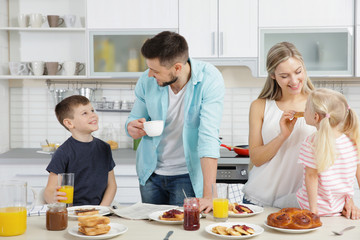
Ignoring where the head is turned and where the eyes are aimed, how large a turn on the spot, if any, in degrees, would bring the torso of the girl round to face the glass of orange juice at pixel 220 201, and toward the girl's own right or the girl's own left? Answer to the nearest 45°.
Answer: approximately 90° to the girl's own left

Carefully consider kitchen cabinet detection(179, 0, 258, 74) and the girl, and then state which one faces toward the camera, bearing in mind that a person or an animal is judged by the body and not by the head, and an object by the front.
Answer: the kitchen cabinet

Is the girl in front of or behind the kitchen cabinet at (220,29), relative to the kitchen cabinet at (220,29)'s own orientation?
in front

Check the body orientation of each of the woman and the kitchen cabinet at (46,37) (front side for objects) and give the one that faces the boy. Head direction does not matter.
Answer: the kitchen cabinet

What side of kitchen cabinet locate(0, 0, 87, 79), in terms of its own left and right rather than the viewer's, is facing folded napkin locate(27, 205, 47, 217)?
front

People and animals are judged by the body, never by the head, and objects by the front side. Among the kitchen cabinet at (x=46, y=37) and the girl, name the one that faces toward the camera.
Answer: the kitchen cabinet

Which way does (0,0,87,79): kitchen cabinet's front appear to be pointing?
toward the camera

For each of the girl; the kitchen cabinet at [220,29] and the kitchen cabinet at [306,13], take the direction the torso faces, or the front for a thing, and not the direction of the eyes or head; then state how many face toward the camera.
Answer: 2

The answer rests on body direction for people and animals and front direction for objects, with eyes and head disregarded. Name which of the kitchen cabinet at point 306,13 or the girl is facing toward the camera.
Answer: the kitchen cabinet

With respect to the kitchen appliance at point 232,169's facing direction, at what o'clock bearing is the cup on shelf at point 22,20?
The cup on shelf is roughly at 3 o'clock from the kitchen appliance.

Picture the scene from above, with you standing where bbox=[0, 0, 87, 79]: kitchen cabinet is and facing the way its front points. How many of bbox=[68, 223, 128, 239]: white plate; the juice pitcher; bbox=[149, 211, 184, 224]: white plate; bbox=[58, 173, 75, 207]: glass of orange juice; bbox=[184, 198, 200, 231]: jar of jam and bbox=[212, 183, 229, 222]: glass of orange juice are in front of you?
6

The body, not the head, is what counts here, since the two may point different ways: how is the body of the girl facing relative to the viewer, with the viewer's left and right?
facing away from the viewer and to the left of the viewer

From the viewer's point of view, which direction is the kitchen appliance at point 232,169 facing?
toward the camera

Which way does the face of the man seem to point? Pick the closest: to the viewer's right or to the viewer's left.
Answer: to the viewer's left

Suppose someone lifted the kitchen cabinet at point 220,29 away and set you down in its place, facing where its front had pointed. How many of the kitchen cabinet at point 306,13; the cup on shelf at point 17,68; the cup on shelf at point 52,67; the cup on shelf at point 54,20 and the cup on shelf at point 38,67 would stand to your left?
1

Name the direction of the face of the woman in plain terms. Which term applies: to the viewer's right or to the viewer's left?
to the viewer's right
